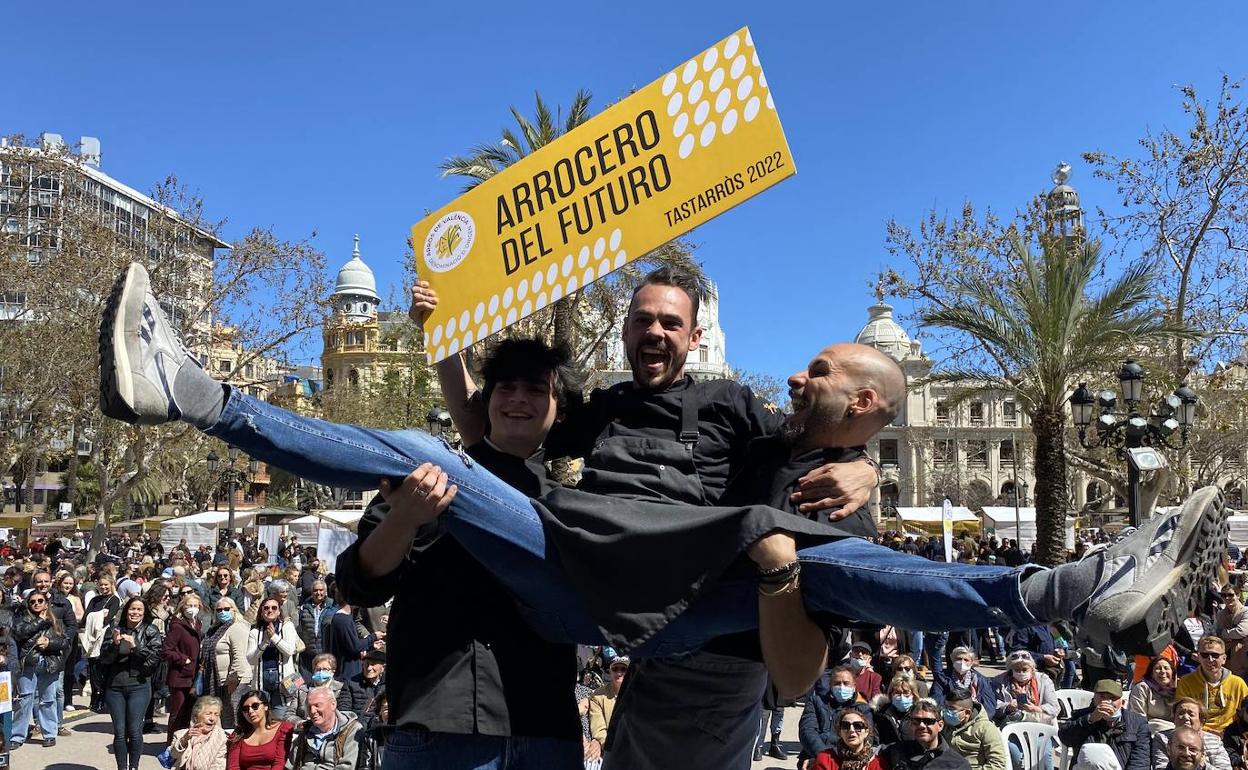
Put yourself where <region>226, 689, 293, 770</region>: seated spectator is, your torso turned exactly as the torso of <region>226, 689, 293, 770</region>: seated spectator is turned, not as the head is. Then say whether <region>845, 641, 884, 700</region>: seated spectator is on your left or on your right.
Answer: on your left

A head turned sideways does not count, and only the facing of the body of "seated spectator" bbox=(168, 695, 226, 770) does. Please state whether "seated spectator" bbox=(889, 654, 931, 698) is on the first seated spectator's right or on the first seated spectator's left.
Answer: on the first seated spectator's left

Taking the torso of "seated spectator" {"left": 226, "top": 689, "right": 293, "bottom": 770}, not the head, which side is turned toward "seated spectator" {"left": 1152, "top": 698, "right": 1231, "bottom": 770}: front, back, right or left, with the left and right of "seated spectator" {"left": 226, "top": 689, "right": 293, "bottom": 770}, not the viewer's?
left

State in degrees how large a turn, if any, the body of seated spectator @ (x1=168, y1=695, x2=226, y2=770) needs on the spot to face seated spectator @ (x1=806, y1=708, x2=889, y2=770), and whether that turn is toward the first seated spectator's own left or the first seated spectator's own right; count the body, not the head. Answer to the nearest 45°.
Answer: approximately 45° to the first seated spectator's own left

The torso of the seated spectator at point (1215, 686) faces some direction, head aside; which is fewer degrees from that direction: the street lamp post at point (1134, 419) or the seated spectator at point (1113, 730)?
the seated spectator

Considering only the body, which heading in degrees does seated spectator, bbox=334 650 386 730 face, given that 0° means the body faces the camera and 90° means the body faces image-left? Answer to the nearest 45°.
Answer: approximately 315°

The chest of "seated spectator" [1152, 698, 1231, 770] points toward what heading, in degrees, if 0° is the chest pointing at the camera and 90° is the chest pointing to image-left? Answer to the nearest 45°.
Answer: approximately 0°

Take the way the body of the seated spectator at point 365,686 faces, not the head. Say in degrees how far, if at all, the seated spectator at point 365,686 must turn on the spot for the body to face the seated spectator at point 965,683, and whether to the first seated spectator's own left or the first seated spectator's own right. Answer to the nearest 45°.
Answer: approximately 45° to the first seated spectator's own left

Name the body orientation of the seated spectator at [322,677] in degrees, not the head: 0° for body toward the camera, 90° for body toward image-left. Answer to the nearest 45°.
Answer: approximately 0°

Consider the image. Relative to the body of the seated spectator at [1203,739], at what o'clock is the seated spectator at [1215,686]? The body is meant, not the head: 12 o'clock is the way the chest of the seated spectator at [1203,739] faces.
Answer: the seated spectator at [1215,686] is roughly at 6 o'clock from the seated spectator at [1203,739].
